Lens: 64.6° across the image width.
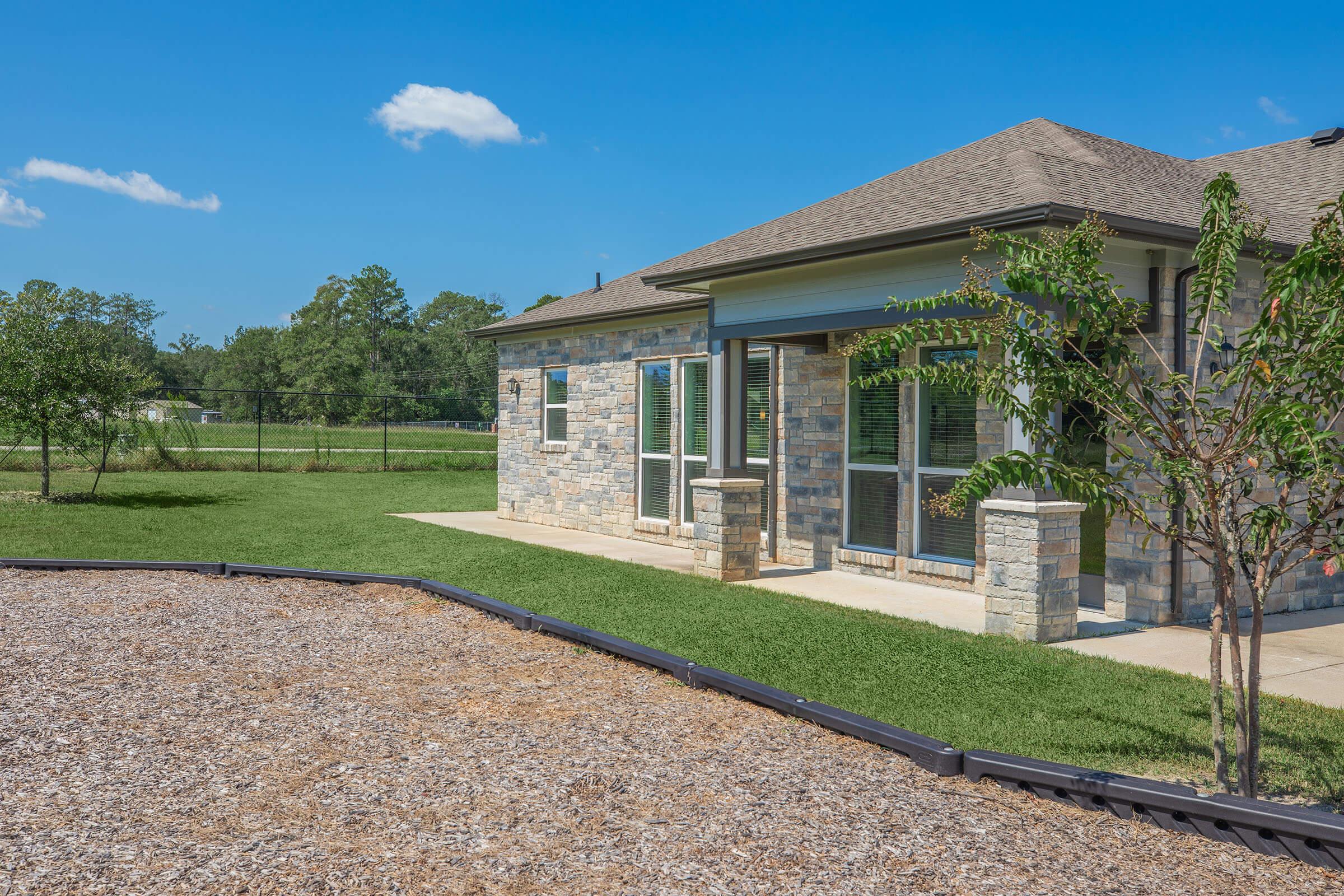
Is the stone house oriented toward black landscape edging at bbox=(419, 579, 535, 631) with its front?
yes

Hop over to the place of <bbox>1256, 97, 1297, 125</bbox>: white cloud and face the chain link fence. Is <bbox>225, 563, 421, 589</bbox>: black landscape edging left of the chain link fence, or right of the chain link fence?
left

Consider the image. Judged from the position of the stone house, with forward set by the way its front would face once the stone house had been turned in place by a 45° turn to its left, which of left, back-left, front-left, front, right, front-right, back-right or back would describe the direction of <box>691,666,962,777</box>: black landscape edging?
front

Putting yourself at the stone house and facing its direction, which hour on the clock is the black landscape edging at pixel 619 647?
The black landscape edging is roughly at 11 o'clock from the stone house.

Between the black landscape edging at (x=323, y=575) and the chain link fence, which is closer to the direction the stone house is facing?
the black landscape edging

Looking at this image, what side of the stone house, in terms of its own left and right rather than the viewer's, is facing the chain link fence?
right

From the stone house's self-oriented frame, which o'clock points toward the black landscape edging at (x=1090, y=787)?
The black landscape edging is roughly at 10 o'clock from the stone house.

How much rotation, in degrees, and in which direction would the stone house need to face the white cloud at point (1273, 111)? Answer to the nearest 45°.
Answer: approximately 180°

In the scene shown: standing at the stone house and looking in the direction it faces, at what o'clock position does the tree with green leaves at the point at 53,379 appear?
The tree with green leaves is roughly at 2 o'clock from the stone house.

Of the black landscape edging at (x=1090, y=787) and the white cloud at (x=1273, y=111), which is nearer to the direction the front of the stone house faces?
the black landscape edging

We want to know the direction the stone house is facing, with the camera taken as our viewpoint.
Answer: facing the viewer and to the left of the viewer

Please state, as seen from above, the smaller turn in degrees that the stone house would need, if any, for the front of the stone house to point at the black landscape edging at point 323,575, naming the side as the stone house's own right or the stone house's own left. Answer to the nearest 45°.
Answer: approximately 45° to the stone house's own right
